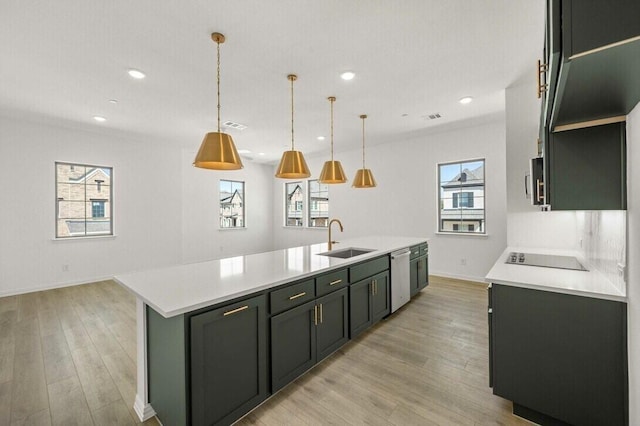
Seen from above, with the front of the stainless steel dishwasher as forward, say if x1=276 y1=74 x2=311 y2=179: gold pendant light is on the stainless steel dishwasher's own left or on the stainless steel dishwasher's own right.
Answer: on the stainless steel dishwasher's own right

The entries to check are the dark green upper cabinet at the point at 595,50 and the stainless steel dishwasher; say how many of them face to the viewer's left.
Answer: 1

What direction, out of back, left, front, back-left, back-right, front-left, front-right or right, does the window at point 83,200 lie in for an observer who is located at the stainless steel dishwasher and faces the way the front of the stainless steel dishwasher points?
back-right

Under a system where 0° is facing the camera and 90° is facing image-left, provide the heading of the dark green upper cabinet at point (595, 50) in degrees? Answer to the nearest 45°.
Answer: approximately 90°

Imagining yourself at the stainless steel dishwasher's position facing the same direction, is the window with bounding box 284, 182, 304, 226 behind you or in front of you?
behind

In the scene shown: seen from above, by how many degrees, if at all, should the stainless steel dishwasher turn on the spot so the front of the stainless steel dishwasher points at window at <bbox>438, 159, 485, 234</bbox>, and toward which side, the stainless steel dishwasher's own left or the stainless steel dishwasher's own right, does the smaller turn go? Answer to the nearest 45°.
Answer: approximately 90° to the stainless steel dishwasher's own left

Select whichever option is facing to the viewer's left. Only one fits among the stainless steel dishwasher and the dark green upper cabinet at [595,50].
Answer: the dark green upper cabinet

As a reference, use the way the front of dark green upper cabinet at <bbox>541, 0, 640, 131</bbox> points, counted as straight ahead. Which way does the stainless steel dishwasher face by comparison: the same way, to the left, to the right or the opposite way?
the opposite way

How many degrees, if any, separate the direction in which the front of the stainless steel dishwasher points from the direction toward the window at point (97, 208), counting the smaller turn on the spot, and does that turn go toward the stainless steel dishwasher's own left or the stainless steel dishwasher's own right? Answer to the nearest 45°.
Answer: approximately 135° to the stainless steel dishwasher's own right

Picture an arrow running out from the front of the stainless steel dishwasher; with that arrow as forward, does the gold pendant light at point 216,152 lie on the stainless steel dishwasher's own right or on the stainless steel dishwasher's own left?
on the stainless steel dishwasher's own right

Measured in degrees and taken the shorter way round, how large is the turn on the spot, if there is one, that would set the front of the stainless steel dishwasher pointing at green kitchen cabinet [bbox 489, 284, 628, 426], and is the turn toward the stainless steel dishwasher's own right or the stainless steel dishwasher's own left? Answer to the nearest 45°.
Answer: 0° — it already faces it
